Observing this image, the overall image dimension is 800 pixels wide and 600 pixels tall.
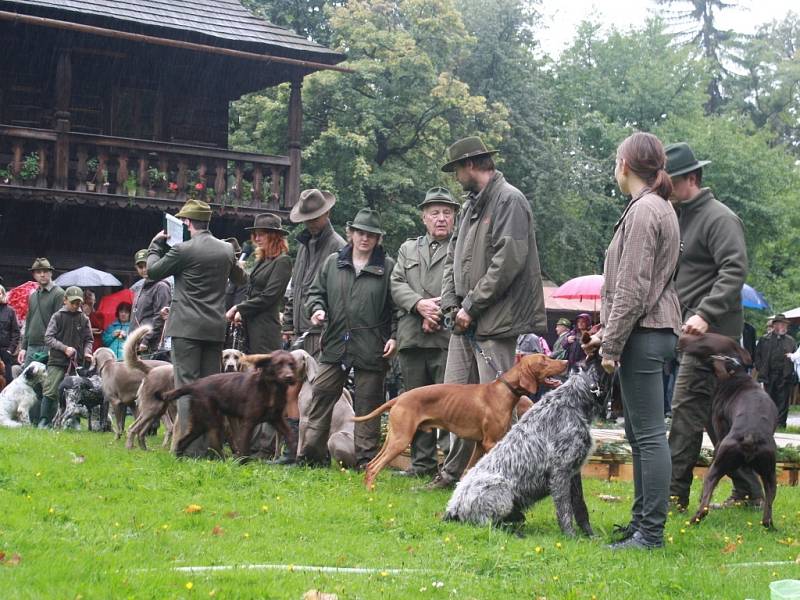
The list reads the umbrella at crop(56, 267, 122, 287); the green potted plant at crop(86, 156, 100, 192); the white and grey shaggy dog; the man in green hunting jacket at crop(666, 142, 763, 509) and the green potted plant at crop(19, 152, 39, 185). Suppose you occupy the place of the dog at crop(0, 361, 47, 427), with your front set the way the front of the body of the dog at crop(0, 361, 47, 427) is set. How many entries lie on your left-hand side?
3

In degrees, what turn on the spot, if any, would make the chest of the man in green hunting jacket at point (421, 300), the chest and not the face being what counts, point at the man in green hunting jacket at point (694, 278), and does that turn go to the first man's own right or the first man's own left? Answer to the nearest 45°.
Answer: approximately 45° to the first man's own left

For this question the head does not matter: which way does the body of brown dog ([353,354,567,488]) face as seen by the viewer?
to the viewer's right

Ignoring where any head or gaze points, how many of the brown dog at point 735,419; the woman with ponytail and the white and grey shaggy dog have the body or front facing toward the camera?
0

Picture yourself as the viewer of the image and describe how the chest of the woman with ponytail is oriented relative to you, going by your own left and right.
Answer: facing to the left of the viewer

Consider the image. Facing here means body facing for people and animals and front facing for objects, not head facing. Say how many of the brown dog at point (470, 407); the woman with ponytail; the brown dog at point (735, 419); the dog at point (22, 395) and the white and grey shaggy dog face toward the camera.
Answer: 0

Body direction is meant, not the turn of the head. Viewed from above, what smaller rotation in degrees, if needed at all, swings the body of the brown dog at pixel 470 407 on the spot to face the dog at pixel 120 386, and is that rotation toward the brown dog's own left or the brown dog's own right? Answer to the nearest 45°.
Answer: approximately 135° to the brown dog's own left

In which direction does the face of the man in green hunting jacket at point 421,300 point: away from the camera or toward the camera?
toward the camera

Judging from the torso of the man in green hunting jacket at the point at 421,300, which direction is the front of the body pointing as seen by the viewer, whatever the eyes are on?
toward the camera

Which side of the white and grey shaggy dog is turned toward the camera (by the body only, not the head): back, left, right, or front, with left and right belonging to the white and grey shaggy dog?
right

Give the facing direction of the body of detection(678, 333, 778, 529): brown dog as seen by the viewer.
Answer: away from the camera

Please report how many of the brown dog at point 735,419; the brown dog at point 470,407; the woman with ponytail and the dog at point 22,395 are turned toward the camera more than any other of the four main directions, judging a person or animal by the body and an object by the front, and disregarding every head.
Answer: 0

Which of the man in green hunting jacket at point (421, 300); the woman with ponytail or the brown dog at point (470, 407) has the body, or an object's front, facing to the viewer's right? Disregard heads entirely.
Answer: the brown dog

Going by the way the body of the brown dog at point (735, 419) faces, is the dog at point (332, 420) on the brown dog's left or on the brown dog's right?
on the brown dog's left

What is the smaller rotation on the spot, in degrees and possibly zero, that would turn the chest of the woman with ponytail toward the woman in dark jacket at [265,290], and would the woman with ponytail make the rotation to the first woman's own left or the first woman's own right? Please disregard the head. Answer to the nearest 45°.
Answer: approximately 45° to the first woman's own right
